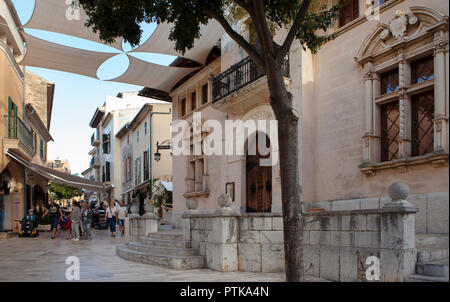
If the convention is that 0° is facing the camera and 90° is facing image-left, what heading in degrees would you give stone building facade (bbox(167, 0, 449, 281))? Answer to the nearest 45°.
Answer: approximately 45°

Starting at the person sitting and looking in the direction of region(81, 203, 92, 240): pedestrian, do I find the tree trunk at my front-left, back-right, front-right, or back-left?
front-right

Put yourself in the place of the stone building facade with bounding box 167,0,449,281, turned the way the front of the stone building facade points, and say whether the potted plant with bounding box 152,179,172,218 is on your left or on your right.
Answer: on your right

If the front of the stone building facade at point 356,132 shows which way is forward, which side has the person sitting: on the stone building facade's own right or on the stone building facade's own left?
on the stone building facade's own right

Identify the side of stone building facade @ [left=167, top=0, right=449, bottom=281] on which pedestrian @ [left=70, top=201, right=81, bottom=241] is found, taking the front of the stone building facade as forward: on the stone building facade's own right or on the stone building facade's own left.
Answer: on the stone building facade's own right

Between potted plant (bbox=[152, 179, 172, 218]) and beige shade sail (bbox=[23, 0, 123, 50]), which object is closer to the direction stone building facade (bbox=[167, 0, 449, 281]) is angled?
the beige shade sail

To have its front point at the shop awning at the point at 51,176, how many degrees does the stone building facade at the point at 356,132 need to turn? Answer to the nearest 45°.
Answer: approximately 90° to its right

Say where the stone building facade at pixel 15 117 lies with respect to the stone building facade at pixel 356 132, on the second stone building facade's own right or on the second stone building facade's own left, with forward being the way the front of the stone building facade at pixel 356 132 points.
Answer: on the second stone building facade's own right

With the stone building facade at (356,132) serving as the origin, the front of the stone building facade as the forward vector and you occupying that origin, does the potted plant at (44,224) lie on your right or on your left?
on your right
